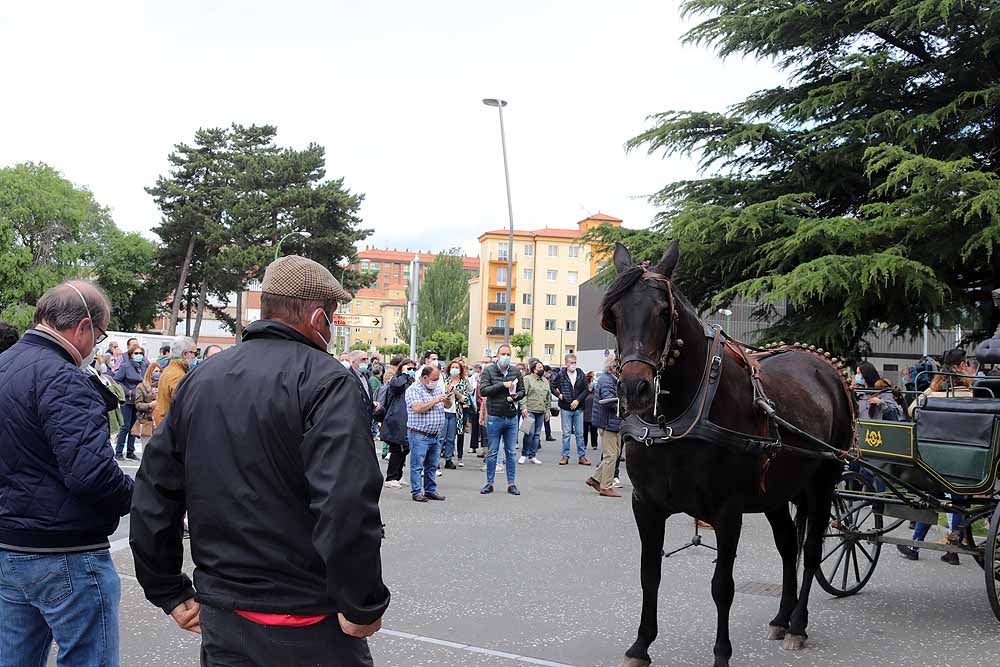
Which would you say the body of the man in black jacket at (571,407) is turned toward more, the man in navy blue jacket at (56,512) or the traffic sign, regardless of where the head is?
the man in navy blue jacket

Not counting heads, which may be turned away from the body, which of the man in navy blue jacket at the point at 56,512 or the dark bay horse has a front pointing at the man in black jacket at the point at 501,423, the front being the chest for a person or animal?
the man in navy blue jacket

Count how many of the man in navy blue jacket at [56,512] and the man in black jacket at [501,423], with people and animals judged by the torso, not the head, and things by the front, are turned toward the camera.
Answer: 1

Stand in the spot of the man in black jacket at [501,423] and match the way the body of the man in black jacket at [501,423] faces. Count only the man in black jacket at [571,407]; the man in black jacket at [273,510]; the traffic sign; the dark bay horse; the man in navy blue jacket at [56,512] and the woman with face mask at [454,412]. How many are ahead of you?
3

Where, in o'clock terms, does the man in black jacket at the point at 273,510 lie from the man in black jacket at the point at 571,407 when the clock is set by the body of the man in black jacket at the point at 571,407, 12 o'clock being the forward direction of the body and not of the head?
the man in black jacket at the point at 273,510 is roughly at 12 o'clock from the man in black jacket at the point at 571,407.

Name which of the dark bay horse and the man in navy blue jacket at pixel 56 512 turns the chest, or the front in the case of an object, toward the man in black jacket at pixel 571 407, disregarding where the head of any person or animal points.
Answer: the man in navy blue jacket

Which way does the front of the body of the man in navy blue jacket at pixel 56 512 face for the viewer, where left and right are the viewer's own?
facing away from the viewer and to the right of the viewer

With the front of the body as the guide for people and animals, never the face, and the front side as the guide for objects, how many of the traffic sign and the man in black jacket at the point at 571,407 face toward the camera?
2

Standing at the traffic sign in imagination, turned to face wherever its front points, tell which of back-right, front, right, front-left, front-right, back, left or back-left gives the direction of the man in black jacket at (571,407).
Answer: front-left

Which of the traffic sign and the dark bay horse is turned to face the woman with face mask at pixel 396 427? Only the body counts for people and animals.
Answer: the traffic sign

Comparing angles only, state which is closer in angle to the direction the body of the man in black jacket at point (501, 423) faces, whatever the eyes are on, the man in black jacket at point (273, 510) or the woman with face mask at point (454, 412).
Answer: the man in black jacket

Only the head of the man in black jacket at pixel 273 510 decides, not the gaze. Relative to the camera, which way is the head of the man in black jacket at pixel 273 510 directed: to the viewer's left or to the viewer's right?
to the viewer's right
